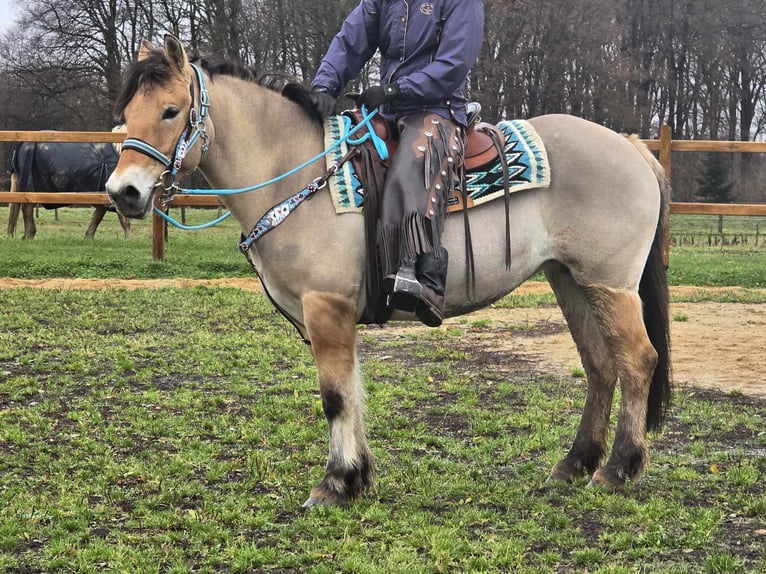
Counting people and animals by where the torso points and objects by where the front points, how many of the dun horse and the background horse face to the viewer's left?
1

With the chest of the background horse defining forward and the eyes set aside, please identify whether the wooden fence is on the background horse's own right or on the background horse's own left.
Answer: on the background horse's own right

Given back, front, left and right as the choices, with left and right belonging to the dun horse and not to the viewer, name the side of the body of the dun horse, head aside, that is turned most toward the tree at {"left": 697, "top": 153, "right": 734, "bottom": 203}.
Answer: right

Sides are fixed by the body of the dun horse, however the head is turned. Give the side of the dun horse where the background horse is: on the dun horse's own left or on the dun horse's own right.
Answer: on the dun horse's own right

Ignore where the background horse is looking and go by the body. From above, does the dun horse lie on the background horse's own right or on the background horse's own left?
on the background horse's own right

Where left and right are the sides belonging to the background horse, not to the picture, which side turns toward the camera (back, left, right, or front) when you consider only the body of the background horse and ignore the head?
right

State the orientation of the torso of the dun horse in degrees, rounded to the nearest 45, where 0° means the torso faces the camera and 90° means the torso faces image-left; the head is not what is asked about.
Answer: approximately 90°

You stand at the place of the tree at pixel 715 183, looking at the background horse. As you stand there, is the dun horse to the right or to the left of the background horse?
left

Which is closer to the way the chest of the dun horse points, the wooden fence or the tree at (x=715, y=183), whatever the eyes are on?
the wooden fence

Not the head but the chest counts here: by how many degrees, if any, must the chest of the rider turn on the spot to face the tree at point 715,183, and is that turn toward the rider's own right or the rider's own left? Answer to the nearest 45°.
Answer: approximately 135° to the rider's own right
